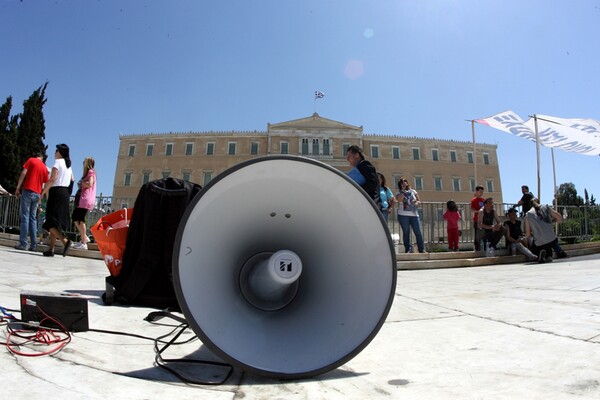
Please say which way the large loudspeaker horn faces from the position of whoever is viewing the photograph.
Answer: facing the viewer

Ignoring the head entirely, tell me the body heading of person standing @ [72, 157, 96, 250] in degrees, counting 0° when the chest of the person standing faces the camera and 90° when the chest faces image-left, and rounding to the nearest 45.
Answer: approximately 90°

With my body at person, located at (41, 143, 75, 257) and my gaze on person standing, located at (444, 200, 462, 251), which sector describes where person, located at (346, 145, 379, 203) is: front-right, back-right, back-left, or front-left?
front-right

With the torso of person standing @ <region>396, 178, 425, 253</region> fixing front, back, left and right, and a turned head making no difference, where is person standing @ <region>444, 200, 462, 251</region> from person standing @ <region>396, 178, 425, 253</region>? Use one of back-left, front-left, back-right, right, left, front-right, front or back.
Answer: back-left

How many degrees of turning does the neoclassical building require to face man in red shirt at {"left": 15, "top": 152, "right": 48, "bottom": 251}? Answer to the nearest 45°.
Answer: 0° — it already faces them

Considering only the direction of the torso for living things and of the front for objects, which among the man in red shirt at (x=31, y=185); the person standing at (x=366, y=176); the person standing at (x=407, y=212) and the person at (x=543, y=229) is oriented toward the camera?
the person standing at (x=407, y=212)

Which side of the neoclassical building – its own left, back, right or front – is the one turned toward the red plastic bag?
front

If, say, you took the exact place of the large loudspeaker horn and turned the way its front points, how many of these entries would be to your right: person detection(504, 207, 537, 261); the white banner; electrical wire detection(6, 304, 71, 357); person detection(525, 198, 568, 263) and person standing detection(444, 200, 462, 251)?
1

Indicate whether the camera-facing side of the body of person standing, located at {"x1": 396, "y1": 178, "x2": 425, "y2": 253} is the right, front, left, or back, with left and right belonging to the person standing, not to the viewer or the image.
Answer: front
